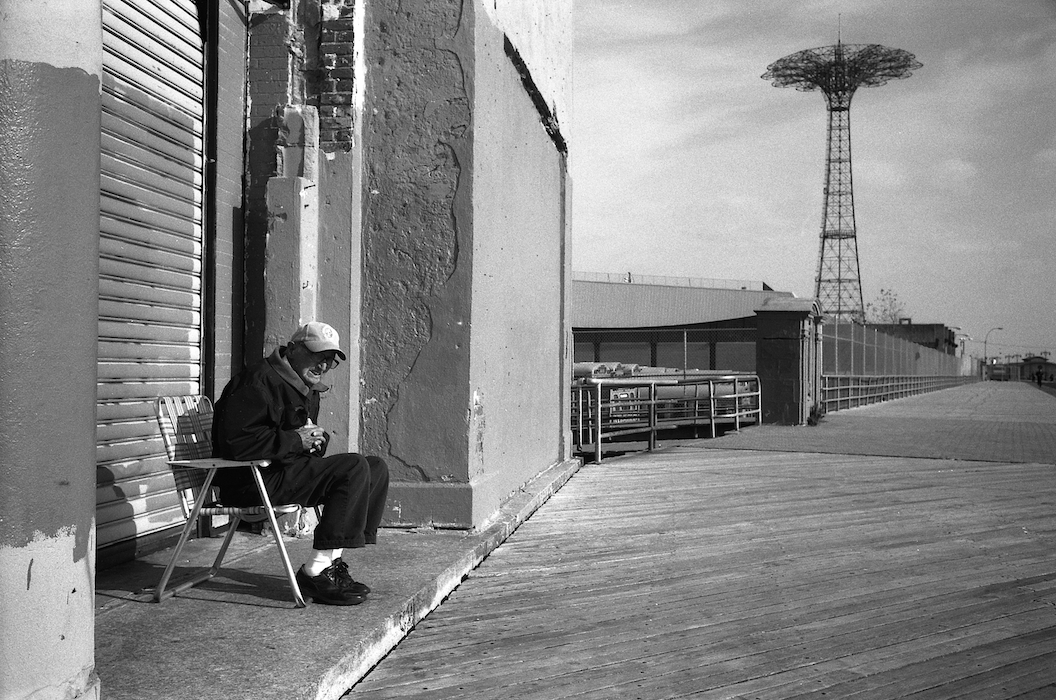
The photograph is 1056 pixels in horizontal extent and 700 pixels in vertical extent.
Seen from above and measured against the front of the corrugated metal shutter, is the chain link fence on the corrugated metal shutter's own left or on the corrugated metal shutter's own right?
on the corrugated metal shutter's own left

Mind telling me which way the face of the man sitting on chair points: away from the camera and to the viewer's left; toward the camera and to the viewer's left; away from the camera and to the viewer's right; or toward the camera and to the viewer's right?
toward the camera and to the viewer's right

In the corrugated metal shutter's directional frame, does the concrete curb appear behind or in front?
in front

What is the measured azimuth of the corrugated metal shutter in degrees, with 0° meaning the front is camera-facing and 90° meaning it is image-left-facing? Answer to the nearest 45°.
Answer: approximately 315°

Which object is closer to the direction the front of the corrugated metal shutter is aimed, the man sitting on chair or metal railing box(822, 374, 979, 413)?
the man sitting on chair

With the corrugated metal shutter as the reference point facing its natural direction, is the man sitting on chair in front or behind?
in front

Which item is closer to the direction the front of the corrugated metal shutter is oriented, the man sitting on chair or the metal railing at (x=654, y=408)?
the man sitting on chair

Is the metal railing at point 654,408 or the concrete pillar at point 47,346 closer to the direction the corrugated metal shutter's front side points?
the concrete pillar

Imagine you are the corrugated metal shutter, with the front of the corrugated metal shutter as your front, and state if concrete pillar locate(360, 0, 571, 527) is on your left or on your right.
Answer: on your left

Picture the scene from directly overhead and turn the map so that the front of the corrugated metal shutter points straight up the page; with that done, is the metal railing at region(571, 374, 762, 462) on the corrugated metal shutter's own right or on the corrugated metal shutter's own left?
on the corrugated metal shutter's own left

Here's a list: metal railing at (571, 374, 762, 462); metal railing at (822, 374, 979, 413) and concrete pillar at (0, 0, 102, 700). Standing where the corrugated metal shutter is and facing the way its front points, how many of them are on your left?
2

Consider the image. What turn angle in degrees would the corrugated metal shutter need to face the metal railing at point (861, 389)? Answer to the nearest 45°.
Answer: approximately 90° to its left

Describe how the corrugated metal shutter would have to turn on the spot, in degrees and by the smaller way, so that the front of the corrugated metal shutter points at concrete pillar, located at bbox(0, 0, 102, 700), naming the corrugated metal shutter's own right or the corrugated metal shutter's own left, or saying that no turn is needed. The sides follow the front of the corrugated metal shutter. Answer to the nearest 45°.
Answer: approximately 45° to the corrugated metal shutter's own right

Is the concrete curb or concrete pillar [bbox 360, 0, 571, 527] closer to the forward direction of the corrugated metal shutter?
the concrete curb
